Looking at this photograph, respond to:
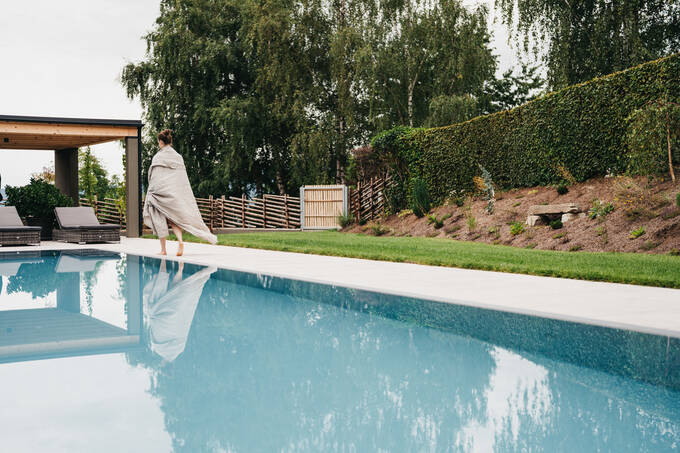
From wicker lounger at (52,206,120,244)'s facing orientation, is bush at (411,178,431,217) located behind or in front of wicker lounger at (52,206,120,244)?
in front

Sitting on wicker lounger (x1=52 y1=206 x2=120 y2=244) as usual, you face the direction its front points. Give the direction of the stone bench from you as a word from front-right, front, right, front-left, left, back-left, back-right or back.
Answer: front

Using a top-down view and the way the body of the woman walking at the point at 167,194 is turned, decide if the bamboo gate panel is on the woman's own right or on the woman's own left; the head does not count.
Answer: on the woman's own right

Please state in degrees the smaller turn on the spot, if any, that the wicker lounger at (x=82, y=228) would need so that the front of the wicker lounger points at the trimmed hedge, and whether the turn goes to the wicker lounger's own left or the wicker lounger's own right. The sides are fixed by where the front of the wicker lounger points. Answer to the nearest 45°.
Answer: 0° — it already faces it

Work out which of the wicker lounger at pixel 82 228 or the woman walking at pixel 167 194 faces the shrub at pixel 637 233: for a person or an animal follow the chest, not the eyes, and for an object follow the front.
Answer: the wicker lounger

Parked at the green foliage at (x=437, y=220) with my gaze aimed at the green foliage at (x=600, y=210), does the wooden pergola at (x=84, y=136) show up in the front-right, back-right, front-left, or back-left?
back-right

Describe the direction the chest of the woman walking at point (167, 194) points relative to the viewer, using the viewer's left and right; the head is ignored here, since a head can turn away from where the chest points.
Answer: facing away from the viewer and to the left of the viewer

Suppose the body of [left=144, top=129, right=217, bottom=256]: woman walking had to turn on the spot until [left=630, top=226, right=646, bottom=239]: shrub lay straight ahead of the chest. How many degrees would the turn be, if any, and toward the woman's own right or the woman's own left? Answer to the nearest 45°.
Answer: approximately 135° to the woman's own right

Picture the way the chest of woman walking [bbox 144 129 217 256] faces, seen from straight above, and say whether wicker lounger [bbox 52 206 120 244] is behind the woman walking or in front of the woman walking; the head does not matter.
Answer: in front
